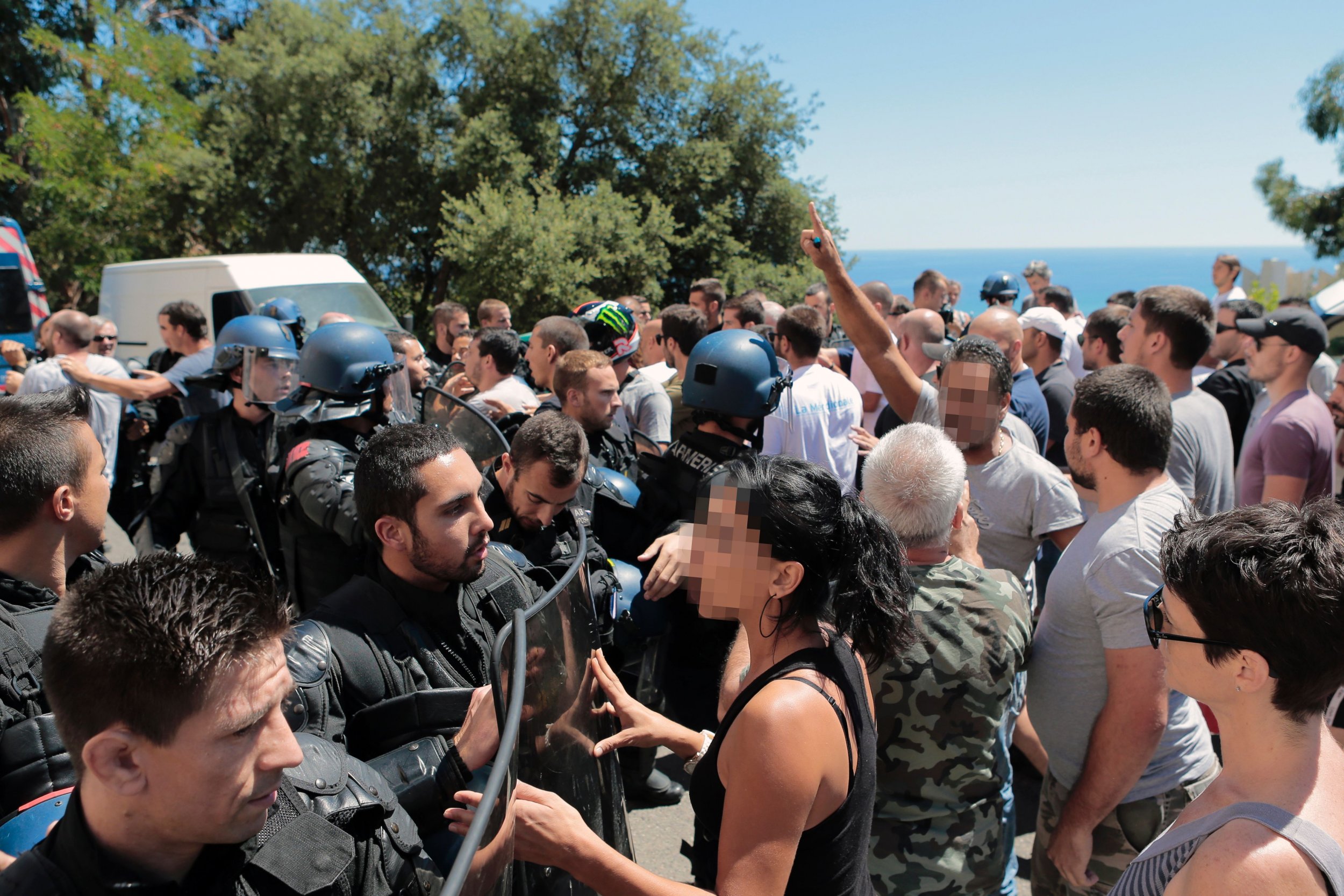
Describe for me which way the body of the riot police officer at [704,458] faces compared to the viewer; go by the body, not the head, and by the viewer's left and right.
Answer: facing away from the viewer and to the right of the viewer

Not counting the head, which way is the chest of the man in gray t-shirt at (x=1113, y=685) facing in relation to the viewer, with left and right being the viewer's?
facing to the left of the viewer

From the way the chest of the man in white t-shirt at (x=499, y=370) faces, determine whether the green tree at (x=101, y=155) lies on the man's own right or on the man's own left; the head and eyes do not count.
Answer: on the man's own right

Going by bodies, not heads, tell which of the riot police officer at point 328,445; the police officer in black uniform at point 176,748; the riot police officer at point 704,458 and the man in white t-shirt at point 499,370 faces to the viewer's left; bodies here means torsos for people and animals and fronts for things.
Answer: the man in white t-shirt

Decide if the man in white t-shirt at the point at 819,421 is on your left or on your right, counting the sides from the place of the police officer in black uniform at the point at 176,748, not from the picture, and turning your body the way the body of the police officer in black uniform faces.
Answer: on your left

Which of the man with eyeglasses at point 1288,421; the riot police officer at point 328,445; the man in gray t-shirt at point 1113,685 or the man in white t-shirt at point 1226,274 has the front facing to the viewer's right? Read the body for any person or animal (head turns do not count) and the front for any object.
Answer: the riot police officer

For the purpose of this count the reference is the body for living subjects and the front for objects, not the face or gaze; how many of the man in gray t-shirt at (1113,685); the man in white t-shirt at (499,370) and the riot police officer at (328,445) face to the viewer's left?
2

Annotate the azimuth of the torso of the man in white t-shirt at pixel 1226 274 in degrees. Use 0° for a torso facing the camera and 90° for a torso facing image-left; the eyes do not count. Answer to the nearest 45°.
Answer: approximately 45°

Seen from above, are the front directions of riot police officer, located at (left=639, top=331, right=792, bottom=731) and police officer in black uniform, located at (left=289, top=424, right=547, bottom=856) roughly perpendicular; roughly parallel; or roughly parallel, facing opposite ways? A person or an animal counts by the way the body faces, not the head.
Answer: roughly perpendicular

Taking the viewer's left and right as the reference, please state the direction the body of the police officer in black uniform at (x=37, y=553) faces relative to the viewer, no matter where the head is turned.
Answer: facing away from the viewer and to the right of the viewer

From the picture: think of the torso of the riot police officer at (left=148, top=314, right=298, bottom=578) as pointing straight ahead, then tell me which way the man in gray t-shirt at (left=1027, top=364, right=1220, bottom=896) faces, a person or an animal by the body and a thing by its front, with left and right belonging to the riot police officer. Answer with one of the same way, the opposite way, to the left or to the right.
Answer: the opposite way

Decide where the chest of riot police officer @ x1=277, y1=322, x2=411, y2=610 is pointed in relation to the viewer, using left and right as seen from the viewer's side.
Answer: facing to the right of the viewer

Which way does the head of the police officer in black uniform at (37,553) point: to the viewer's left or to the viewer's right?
to the viewer's right
